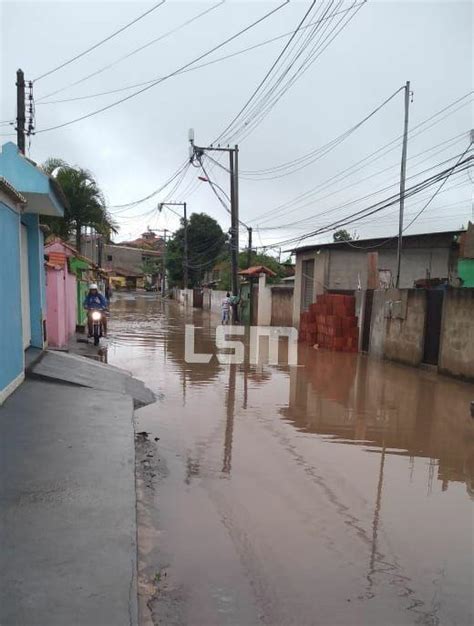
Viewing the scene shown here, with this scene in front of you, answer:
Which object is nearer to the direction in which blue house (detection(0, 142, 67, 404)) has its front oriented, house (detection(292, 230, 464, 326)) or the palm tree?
the house

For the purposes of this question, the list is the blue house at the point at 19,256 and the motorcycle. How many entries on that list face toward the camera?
1

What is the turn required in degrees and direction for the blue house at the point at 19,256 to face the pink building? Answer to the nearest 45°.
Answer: approximately 90° to its left

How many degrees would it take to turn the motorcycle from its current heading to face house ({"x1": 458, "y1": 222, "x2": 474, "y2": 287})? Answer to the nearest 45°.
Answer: approximately 45° to its left

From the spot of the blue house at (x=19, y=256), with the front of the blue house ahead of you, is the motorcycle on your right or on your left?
on your left

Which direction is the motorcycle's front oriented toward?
toward the camera

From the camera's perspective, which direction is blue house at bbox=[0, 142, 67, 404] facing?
to the viewer's right

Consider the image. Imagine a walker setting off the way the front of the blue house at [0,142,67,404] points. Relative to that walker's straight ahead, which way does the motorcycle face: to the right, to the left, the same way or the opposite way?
to the right

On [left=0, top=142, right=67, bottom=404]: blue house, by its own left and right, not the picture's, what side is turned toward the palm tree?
left
